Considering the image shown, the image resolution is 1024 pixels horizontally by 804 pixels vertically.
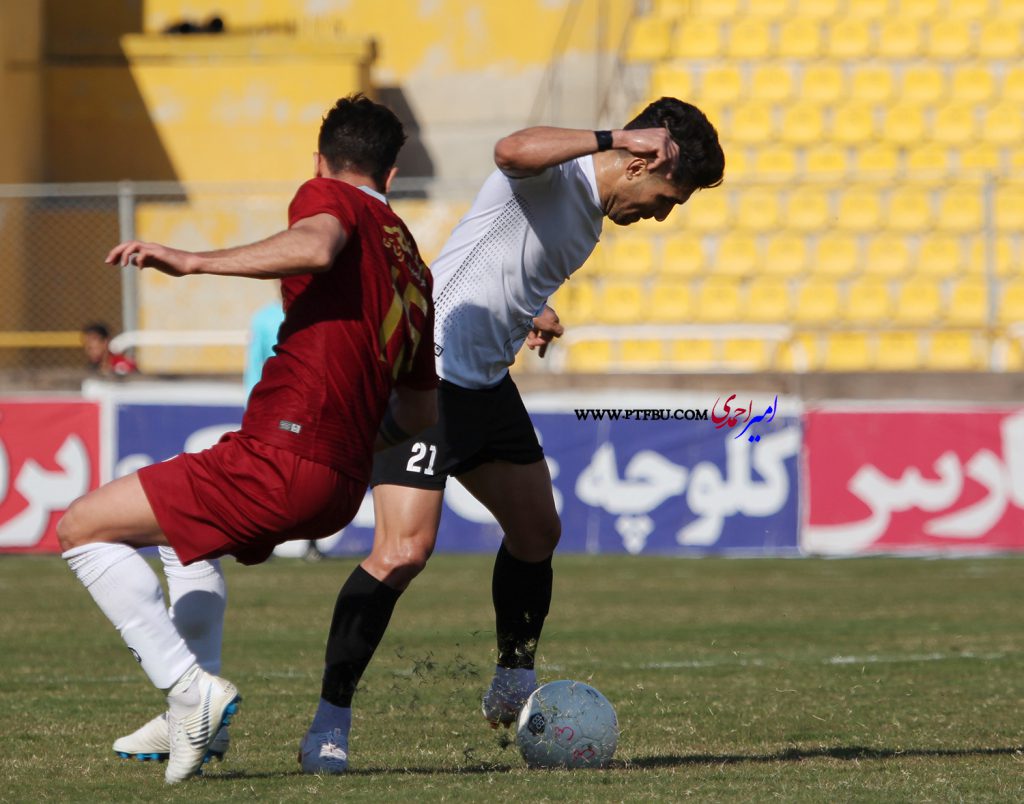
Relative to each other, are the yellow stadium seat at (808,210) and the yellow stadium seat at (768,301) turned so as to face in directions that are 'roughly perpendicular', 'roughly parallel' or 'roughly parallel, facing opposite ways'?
roughly parallel

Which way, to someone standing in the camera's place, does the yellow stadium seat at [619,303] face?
facing the viewer

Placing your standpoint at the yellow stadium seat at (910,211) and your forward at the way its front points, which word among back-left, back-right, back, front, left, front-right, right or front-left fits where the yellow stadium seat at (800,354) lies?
front-right

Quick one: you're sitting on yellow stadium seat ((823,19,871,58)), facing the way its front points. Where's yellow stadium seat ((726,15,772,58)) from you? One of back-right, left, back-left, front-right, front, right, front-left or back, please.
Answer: right

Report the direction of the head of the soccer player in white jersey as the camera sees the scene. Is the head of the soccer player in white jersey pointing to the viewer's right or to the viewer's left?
to the viewer's right

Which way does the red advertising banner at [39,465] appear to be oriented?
toward the camera

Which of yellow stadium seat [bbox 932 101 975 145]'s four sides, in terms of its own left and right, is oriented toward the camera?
front

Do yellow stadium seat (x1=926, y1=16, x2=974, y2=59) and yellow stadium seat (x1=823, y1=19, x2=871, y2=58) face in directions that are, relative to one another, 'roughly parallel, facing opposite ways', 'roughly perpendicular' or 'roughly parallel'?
roughly parallel

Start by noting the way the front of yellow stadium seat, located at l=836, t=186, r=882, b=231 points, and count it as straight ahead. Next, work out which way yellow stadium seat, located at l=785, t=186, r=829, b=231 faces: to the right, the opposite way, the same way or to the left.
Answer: the same way

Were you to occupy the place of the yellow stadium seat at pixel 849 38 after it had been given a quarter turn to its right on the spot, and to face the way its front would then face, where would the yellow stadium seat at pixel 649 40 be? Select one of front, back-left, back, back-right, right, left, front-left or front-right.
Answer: front

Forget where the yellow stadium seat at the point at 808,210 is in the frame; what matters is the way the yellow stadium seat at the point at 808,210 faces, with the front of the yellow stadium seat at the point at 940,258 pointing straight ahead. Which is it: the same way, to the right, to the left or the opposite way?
the same way

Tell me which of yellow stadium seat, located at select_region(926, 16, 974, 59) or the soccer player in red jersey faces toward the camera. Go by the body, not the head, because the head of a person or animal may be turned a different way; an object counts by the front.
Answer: the yellow stadium seat

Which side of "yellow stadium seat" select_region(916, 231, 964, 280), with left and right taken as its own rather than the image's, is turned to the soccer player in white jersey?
front

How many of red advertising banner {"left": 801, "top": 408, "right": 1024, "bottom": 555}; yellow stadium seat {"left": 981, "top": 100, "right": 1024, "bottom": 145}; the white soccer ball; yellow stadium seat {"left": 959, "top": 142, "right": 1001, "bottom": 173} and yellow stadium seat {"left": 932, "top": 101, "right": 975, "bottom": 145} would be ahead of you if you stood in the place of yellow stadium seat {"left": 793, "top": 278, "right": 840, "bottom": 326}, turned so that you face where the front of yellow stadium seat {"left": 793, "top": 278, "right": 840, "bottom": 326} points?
2

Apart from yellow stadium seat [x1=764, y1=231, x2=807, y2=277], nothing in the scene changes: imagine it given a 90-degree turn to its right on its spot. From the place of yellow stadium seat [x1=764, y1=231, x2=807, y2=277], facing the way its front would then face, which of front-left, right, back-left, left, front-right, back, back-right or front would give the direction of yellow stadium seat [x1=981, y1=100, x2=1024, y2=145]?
back-right

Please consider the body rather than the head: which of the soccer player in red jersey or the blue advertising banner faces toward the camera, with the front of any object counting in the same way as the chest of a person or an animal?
the blue advertising banner

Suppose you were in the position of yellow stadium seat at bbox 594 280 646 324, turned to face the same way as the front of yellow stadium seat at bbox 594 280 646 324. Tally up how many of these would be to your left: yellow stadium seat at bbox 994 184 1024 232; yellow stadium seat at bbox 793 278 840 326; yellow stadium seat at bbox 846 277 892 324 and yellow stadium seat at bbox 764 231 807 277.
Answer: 4

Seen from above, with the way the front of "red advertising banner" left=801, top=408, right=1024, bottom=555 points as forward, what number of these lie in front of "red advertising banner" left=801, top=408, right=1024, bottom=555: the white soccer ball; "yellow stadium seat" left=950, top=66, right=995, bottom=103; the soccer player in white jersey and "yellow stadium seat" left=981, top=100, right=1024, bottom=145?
2
